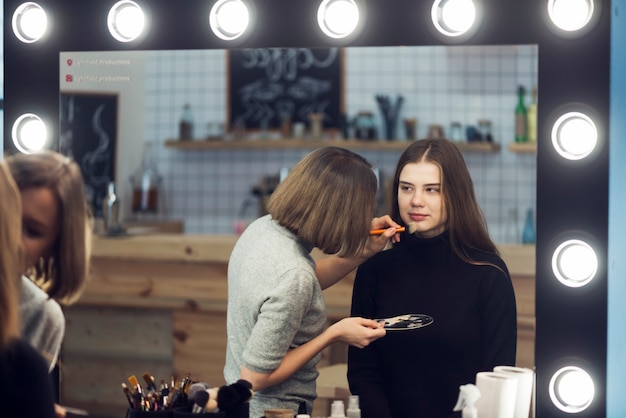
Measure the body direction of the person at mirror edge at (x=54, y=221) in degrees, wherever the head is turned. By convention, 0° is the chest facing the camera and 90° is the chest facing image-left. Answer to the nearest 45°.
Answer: approximately 45°

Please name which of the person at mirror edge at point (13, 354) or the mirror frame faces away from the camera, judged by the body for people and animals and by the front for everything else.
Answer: the person at mirror edge

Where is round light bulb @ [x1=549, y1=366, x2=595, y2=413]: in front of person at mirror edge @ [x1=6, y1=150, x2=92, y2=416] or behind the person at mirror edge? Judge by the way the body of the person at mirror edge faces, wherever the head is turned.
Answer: behind

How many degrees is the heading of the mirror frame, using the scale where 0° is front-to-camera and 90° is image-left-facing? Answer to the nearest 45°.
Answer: approximately 0°

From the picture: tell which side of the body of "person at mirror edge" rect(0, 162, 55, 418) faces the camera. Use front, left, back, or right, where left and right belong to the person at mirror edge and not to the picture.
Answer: back

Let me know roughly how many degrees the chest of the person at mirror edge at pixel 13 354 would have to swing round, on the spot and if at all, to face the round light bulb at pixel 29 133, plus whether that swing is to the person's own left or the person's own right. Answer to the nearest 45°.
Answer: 0° — they already face it
